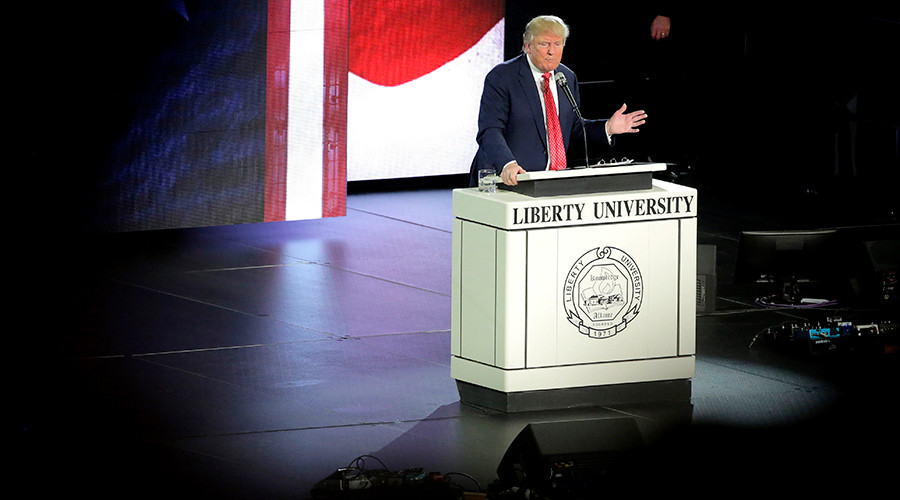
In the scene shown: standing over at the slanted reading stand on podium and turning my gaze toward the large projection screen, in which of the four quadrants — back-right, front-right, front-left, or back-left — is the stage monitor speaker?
back-left

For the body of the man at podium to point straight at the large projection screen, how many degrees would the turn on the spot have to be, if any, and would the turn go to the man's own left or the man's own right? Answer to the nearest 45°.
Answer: approximately 180°

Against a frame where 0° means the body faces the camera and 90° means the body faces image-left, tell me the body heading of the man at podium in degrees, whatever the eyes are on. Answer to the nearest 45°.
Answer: approximately 315°
